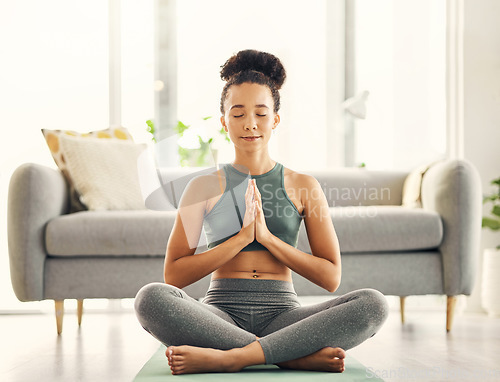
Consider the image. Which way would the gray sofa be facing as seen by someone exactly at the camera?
facing the viewer

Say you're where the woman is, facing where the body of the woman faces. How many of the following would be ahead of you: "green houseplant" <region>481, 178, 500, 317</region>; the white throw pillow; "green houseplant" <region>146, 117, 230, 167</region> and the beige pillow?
0

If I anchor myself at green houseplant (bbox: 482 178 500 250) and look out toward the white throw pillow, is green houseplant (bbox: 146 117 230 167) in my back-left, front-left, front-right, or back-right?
front-right

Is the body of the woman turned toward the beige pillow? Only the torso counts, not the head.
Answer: no

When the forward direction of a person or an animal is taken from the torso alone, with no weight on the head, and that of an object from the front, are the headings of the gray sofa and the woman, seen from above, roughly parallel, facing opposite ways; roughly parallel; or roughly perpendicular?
roughly parallel

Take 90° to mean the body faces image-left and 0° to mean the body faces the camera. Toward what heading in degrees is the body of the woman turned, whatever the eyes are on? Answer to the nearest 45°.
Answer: approximately 0°

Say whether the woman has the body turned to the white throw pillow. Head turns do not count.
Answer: no

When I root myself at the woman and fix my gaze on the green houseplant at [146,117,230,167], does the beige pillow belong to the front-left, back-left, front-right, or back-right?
front-right

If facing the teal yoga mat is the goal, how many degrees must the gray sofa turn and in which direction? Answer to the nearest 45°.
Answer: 0° — it already faces it

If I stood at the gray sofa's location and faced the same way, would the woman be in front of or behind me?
in front

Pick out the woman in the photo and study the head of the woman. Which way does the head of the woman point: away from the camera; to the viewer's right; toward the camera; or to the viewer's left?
toward the camera

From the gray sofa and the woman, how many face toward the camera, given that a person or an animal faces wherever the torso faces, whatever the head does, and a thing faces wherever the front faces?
2

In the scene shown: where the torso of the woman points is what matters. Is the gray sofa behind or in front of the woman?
behind

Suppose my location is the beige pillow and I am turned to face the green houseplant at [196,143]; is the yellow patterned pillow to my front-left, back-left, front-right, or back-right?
front-left
